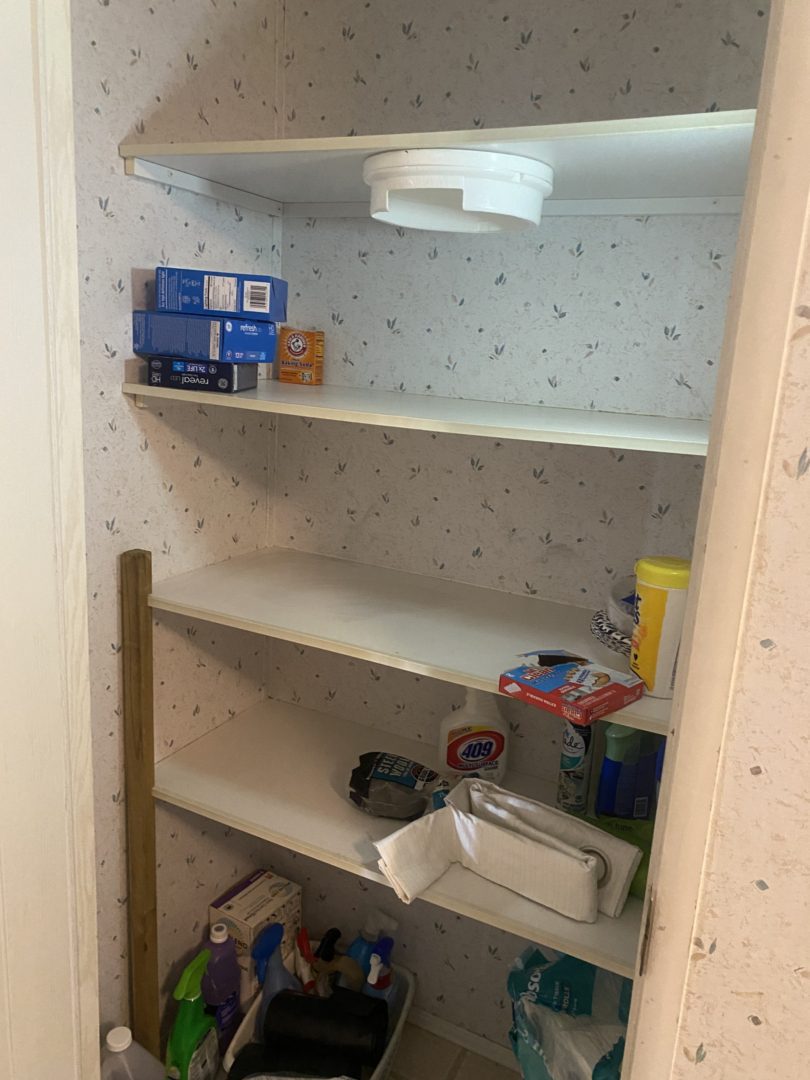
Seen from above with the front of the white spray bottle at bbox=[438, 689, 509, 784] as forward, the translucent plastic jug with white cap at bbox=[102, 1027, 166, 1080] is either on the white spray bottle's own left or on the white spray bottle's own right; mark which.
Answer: on the white spray bottle's own right

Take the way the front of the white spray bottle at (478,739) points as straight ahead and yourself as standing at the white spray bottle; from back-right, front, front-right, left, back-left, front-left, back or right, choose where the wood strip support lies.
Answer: right

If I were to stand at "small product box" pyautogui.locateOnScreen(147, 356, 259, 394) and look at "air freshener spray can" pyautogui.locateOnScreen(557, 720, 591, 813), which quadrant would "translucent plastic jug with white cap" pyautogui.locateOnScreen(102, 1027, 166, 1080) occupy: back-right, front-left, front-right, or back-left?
back-right

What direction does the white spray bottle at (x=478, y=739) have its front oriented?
toward the camera
